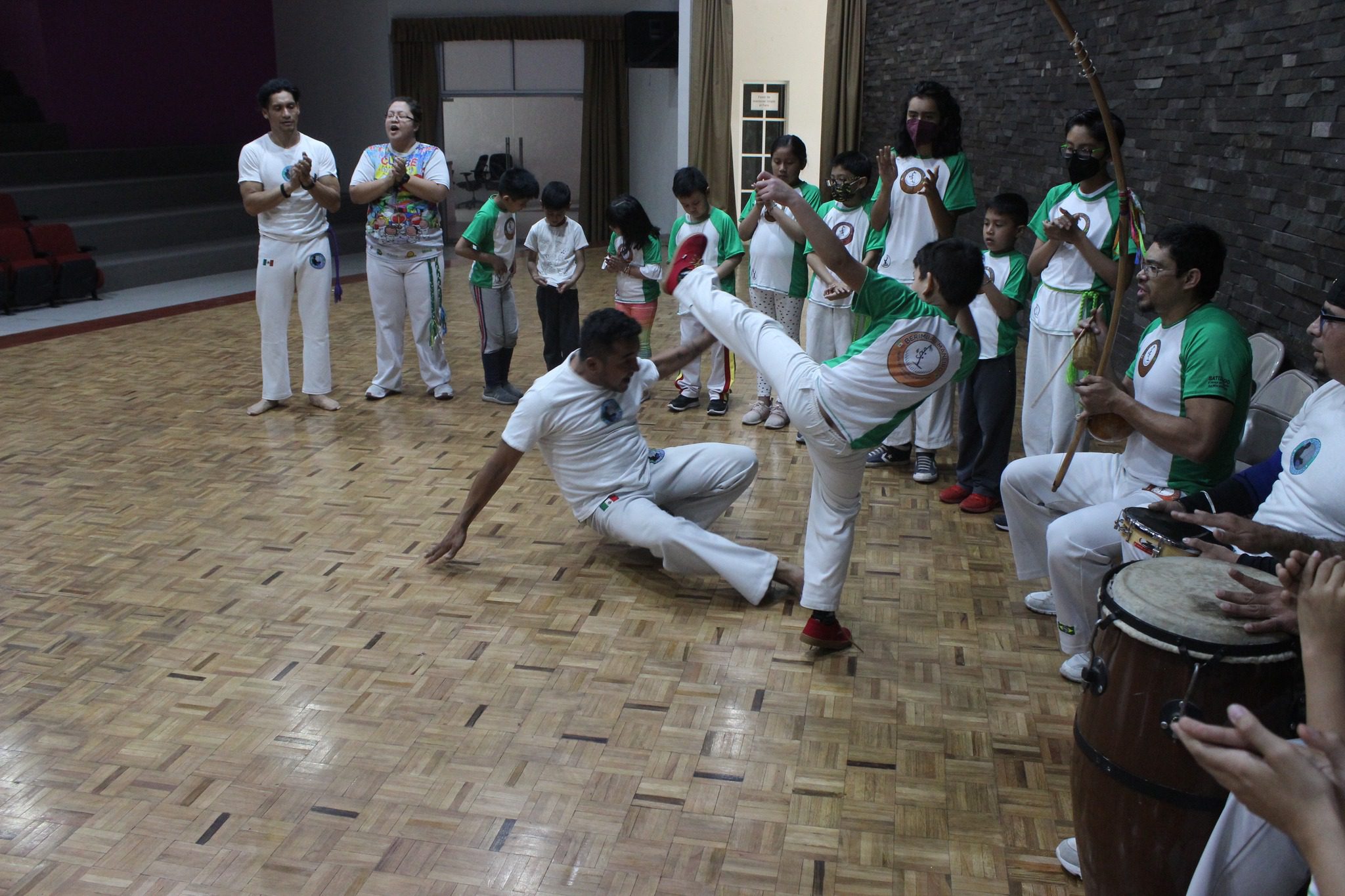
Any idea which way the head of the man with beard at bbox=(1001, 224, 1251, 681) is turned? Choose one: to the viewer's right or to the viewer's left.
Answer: to the viewer's left

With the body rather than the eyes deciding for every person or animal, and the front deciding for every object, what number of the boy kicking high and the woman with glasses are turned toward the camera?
1

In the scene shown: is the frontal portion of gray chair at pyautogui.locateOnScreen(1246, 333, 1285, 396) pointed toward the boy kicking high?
yes

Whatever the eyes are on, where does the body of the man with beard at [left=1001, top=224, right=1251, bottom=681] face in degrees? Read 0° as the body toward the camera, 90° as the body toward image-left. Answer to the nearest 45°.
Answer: approximately 45°

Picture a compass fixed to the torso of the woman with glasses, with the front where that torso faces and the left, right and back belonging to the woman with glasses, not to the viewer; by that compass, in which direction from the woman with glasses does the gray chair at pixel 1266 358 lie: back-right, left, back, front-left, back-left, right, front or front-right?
front-left

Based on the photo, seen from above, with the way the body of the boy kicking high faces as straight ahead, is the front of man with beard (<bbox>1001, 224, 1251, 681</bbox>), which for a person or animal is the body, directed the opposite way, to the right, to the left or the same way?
to the left

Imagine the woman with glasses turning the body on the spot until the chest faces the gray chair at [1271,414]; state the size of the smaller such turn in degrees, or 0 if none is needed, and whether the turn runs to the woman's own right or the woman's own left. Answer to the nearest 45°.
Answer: approximately 45° to the woman's own left

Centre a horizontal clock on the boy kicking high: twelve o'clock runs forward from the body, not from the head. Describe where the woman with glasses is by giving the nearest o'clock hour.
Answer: The woman with glasses is roughly at 12 o'clock from the boy kicking high.

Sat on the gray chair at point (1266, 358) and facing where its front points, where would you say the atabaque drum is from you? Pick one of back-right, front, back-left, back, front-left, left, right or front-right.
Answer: front-left

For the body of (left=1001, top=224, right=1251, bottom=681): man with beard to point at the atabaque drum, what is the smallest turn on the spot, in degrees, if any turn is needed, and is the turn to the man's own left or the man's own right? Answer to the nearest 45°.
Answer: approximately 45° to the man's own left

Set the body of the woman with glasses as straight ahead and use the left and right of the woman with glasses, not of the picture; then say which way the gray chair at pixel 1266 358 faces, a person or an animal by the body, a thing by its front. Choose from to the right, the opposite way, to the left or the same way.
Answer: to the right

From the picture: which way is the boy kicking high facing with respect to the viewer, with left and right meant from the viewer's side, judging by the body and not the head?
facing away from the viewer and to the left of the viewer

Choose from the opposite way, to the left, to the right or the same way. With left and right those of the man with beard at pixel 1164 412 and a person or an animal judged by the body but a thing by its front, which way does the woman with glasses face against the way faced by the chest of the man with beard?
to the left
